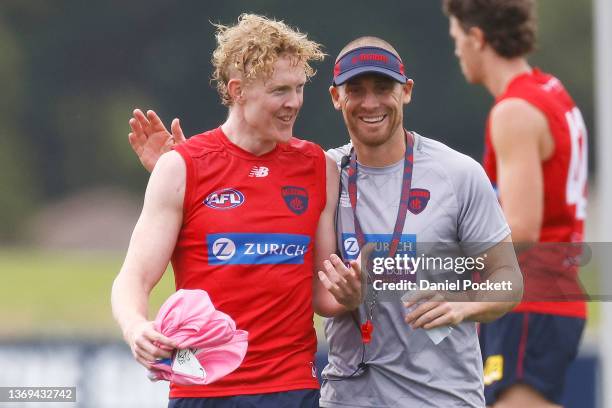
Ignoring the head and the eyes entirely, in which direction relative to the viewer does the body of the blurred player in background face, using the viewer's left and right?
facing to the left of the viewer

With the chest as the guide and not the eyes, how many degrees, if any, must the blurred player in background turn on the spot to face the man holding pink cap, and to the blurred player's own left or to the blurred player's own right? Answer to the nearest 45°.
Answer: approximately 45° to the blurred player's own left
